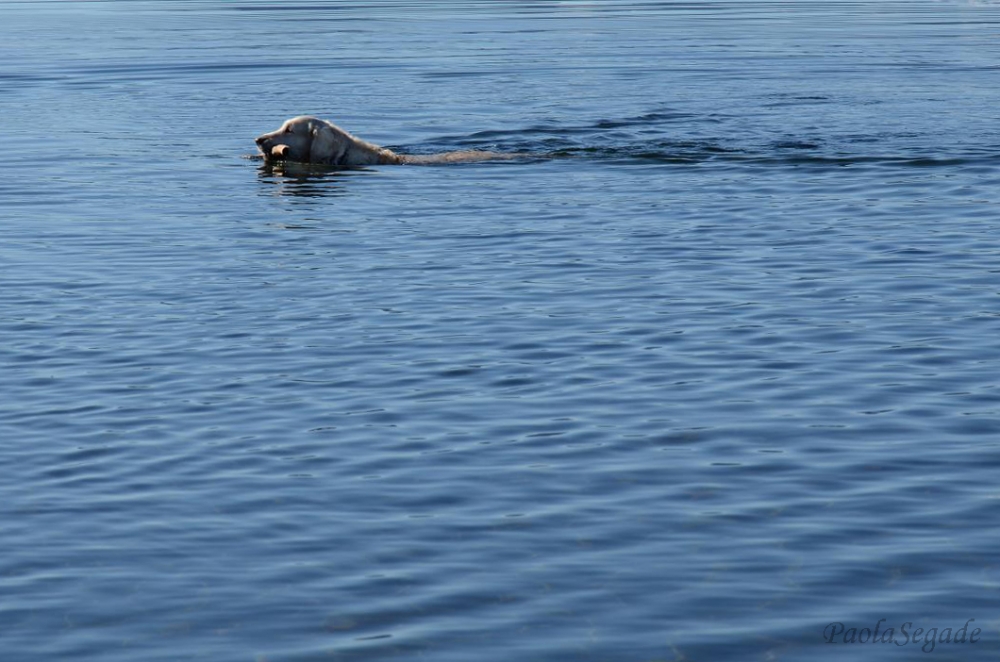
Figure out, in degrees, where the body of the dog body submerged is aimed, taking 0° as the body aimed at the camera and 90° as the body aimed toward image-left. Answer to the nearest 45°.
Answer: approximately 90°
